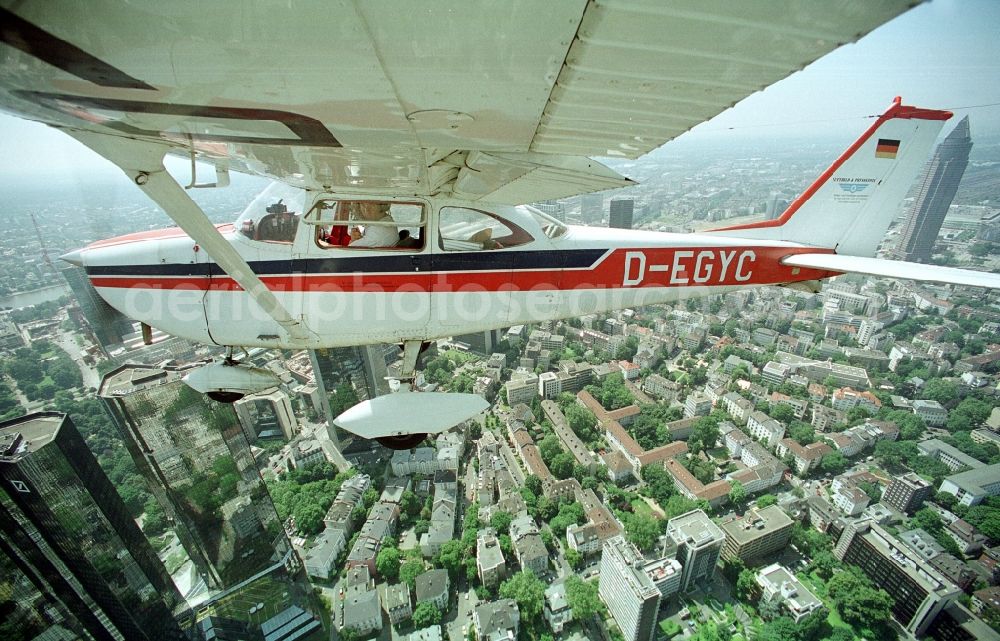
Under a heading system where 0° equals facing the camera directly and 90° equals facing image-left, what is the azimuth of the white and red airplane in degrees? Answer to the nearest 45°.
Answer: approximately 90°

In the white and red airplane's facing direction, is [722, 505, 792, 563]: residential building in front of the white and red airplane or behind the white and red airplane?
behind

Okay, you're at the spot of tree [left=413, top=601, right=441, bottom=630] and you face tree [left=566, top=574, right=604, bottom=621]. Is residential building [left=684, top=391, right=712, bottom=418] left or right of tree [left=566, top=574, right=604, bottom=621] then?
left

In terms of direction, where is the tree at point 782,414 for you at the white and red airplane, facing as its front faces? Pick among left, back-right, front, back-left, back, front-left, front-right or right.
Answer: back-right

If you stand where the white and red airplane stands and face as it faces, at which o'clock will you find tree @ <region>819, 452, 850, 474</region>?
The tree is roughly at 5 o'clock from the white and red airplane.

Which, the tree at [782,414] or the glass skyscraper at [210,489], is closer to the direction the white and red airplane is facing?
the glass skyscraper

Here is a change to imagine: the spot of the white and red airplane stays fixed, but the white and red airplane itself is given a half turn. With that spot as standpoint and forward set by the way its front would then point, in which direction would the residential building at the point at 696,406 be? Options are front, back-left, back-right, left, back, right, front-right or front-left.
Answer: front-left
